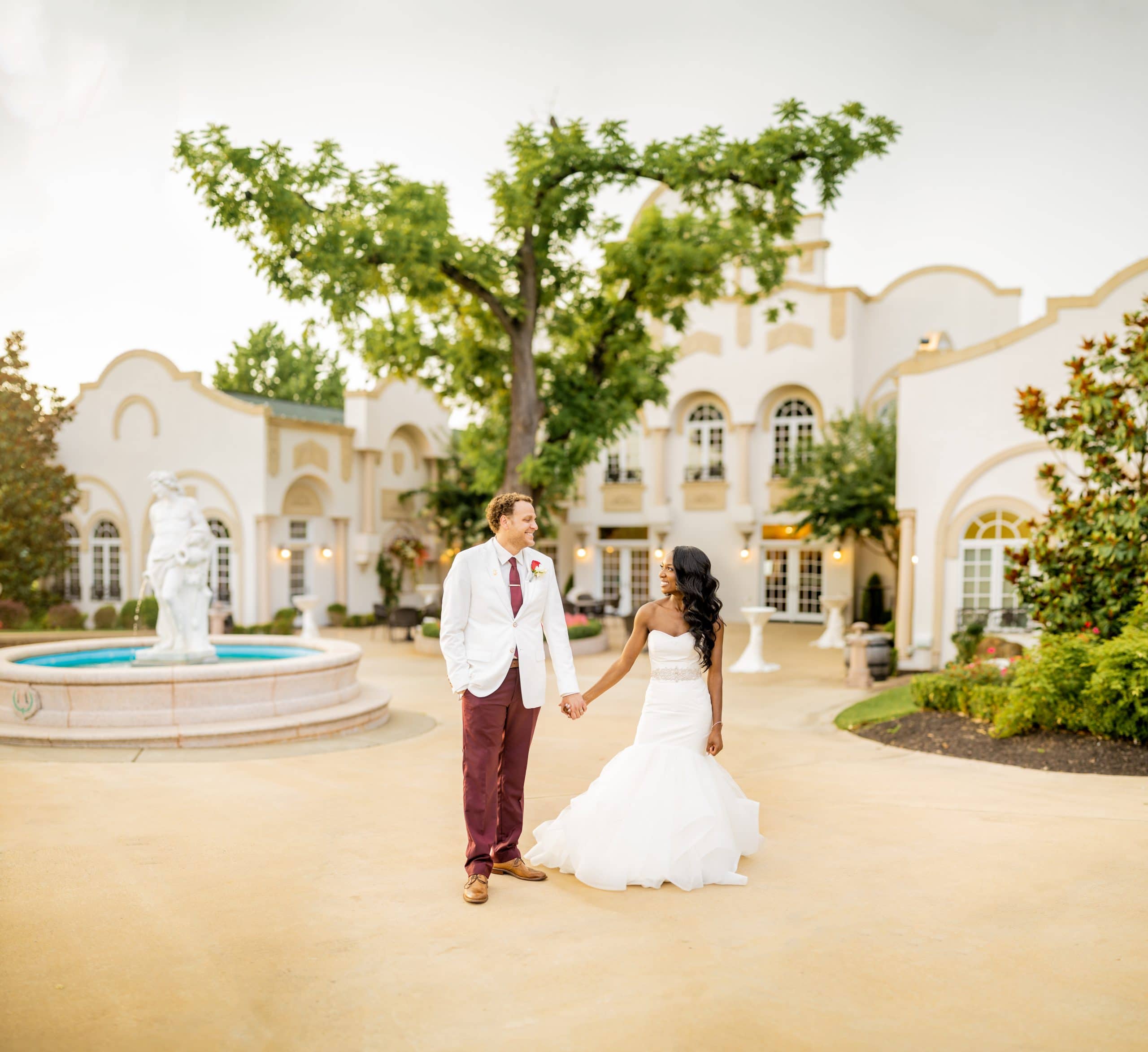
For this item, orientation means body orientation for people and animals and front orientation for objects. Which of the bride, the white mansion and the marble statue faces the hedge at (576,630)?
the white mansion

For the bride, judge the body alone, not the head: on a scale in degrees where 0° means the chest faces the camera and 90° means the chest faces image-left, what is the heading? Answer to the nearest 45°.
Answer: approximately 0°

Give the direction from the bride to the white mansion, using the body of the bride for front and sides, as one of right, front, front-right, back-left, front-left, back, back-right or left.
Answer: back

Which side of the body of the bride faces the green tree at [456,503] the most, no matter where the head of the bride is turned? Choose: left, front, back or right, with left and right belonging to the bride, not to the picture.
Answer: back

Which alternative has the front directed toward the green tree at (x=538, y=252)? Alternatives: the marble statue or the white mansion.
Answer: the white mansion

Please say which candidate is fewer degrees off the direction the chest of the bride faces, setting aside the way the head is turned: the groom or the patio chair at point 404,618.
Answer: the groom

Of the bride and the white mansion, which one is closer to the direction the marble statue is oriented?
the bride

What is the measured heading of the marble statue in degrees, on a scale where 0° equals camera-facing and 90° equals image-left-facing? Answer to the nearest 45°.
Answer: approximately 45°

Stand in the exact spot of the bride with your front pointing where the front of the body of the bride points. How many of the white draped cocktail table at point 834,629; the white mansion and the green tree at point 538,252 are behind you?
3

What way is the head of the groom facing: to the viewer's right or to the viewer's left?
to the viewer's right

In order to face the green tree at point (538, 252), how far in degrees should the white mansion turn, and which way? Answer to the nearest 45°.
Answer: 0° — it already faces it
